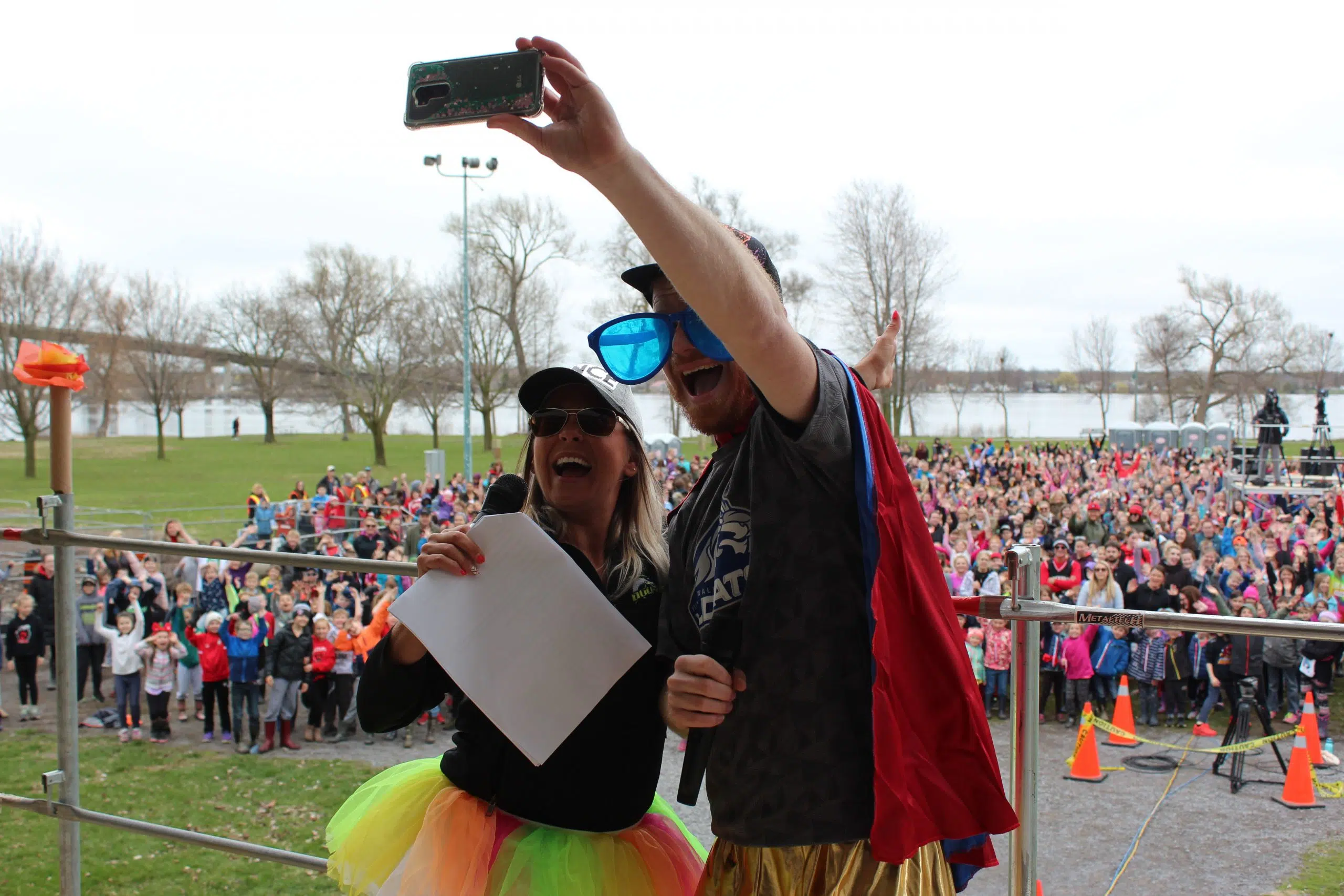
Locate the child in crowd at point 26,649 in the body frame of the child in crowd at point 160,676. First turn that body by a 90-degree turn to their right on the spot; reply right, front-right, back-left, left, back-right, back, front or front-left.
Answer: front-right

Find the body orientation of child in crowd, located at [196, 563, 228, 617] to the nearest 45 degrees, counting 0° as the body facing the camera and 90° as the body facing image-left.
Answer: approximately 0°

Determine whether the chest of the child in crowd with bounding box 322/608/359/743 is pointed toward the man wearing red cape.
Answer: yes

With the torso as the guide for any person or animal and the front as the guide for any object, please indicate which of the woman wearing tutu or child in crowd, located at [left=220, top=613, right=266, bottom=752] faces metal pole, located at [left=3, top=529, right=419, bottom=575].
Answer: the child in crowd
